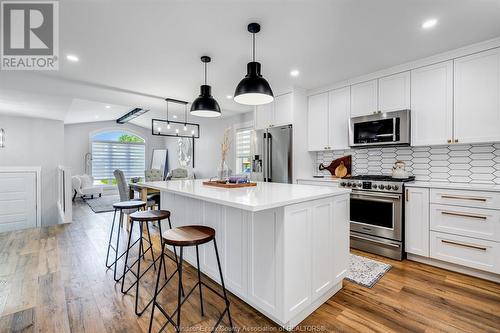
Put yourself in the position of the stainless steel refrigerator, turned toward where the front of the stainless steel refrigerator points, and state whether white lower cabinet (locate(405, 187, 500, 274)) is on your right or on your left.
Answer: on your left

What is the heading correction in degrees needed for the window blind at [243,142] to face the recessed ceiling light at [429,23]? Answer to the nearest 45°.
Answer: approximately 90° to its left

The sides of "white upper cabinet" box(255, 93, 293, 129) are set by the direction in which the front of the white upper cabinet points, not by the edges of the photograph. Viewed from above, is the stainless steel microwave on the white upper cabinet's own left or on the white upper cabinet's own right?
on the white upper cabinet's own left

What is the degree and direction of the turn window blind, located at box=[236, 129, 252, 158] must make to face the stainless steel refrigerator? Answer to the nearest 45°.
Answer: approximately 45° to its left
